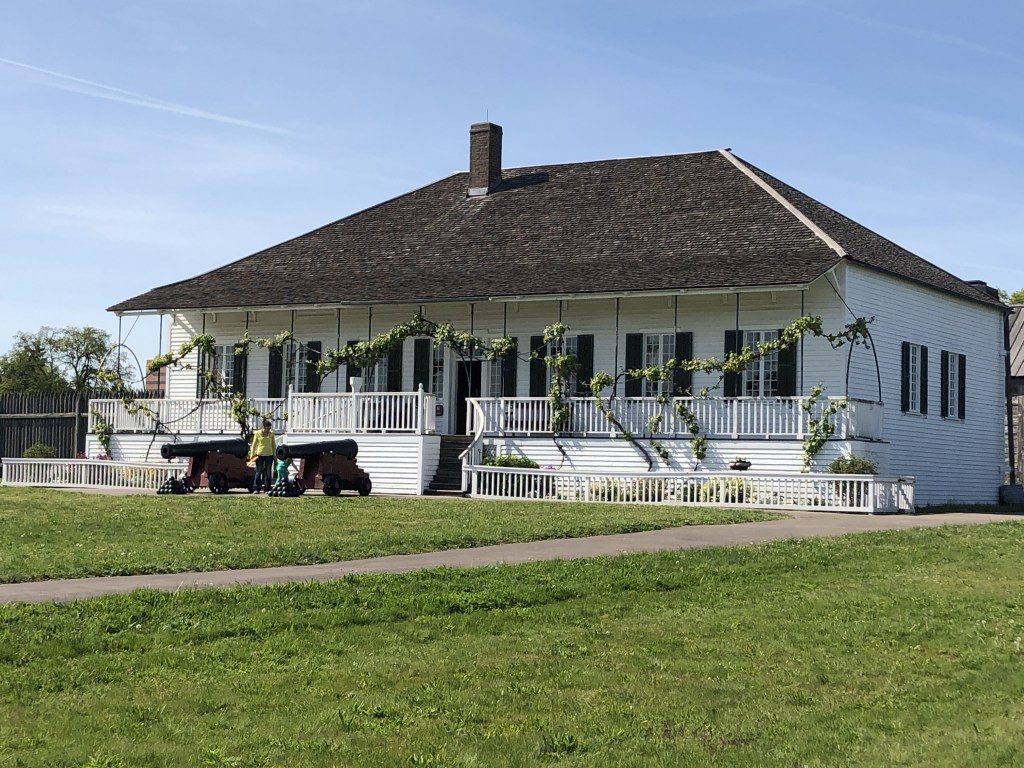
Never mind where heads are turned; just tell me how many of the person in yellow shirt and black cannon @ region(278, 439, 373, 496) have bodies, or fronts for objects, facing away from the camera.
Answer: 0

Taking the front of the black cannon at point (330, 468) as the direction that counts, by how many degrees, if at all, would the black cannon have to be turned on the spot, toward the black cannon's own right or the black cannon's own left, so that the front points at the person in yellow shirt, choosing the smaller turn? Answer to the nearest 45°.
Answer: approximately 45° to the black cannon's own right

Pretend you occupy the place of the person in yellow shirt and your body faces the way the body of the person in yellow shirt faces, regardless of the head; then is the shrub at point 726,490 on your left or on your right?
on your left

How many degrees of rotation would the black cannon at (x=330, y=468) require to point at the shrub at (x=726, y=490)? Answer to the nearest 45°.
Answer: approximately 135° to its left

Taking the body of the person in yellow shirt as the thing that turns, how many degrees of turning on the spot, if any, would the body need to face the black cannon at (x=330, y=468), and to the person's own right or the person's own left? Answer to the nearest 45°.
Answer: approximately 90° to the person's own left

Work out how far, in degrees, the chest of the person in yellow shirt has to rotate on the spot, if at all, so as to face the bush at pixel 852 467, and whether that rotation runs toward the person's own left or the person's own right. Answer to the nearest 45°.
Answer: approximately 90° to the person's own left

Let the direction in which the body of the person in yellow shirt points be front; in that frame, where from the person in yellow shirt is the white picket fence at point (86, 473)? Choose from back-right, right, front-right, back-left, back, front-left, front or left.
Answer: back-right

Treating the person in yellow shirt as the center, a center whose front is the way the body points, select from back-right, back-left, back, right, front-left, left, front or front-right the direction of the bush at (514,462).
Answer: left

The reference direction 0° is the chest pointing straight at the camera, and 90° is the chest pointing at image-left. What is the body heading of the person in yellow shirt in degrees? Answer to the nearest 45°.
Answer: approximately 0°
